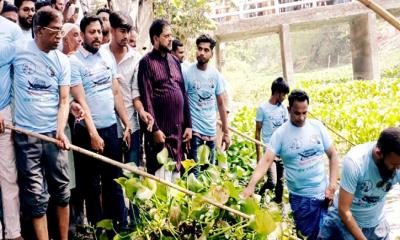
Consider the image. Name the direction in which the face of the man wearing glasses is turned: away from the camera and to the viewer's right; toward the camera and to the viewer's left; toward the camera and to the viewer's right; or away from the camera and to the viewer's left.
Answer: toward the camera and to the viewer's right

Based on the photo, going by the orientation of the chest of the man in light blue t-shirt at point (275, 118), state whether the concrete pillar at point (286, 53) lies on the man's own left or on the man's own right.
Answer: on the man's own left

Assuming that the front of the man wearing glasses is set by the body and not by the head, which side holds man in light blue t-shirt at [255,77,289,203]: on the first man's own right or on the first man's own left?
on the first man's own left

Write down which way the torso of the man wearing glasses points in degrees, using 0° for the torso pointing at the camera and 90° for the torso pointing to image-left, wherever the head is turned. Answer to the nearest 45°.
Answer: approximately 315°

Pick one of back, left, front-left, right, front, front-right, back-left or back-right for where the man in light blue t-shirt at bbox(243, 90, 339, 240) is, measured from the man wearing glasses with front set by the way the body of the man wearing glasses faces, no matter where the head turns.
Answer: front-left

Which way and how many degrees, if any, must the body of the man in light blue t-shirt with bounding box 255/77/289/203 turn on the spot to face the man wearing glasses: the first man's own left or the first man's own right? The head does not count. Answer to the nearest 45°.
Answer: approximately 90° to the first man's own right

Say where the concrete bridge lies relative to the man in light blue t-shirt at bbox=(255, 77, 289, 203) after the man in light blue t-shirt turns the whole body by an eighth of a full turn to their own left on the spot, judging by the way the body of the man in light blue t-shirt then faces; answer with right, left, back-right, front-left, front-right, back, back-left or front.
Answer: left
